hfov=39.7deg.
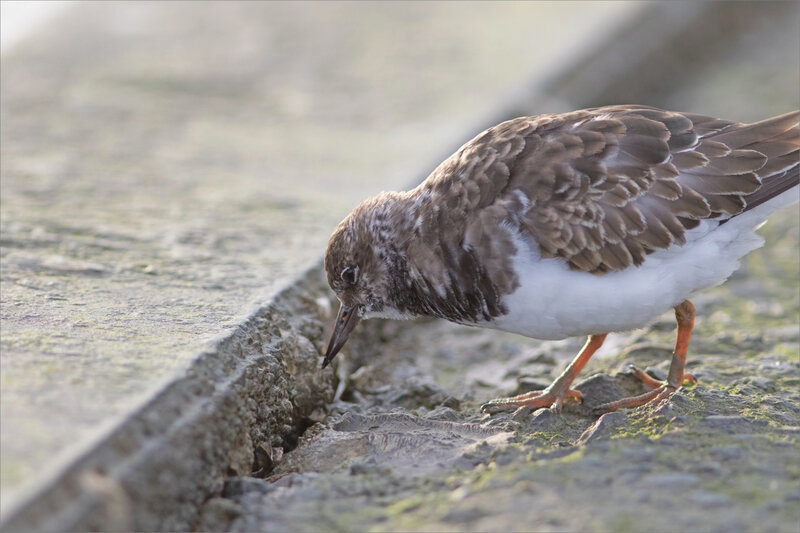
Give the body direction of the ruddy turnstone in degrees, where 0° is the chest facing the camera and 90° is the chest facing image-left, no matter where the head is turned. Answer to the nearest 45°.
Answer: approximately 90°
